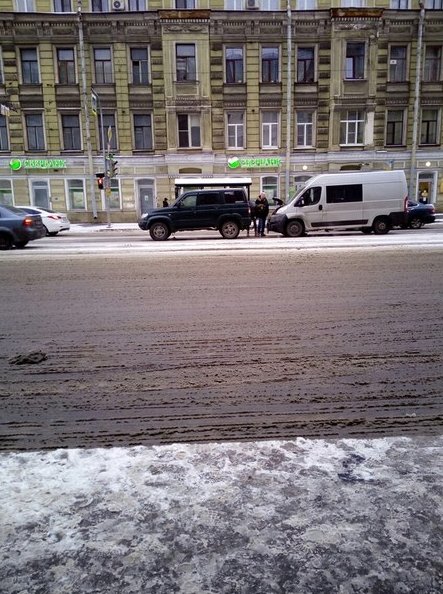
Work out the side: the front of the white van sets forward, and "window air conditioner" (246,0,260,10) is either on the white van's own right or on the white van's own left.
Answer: on the white van's own right

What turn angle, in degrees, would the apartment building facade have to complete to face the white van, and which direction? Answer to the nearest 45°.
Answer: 0° — it already faces it

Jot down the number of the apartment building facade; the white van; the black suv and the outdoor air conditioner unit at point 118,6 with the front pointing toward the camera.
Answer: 2

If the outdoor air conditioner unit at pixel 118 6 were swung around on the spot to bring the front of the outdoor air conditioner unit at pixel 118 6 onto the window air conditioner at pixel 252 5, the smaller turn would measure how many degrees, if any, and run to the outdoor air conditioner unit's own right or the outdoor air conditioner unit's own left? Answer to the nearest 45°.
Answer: approximately 90° to the outdoor air conditioner unit's own left

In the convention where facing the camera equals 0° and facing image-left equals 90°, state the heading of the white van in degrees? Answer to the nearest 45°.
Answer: approximately 90°

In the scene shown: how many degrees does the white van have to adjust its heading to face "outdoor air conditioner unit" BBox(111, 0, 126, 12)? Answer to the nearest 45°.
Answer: approximately 45° to its right

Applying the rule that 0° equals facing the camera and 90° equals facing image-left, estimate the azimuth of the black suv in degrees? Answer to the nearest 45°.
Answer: approximately 90°

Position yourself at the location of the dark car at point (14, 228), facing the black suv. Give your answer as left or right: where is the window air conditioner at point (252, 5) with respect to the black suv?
left

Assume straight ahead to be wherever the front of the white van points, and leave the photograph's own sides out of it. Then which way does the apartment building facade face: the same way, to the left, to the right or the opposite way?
to the left

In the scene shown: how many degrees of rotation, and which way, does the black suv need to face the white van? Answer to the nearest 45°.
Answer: approximately 180°
